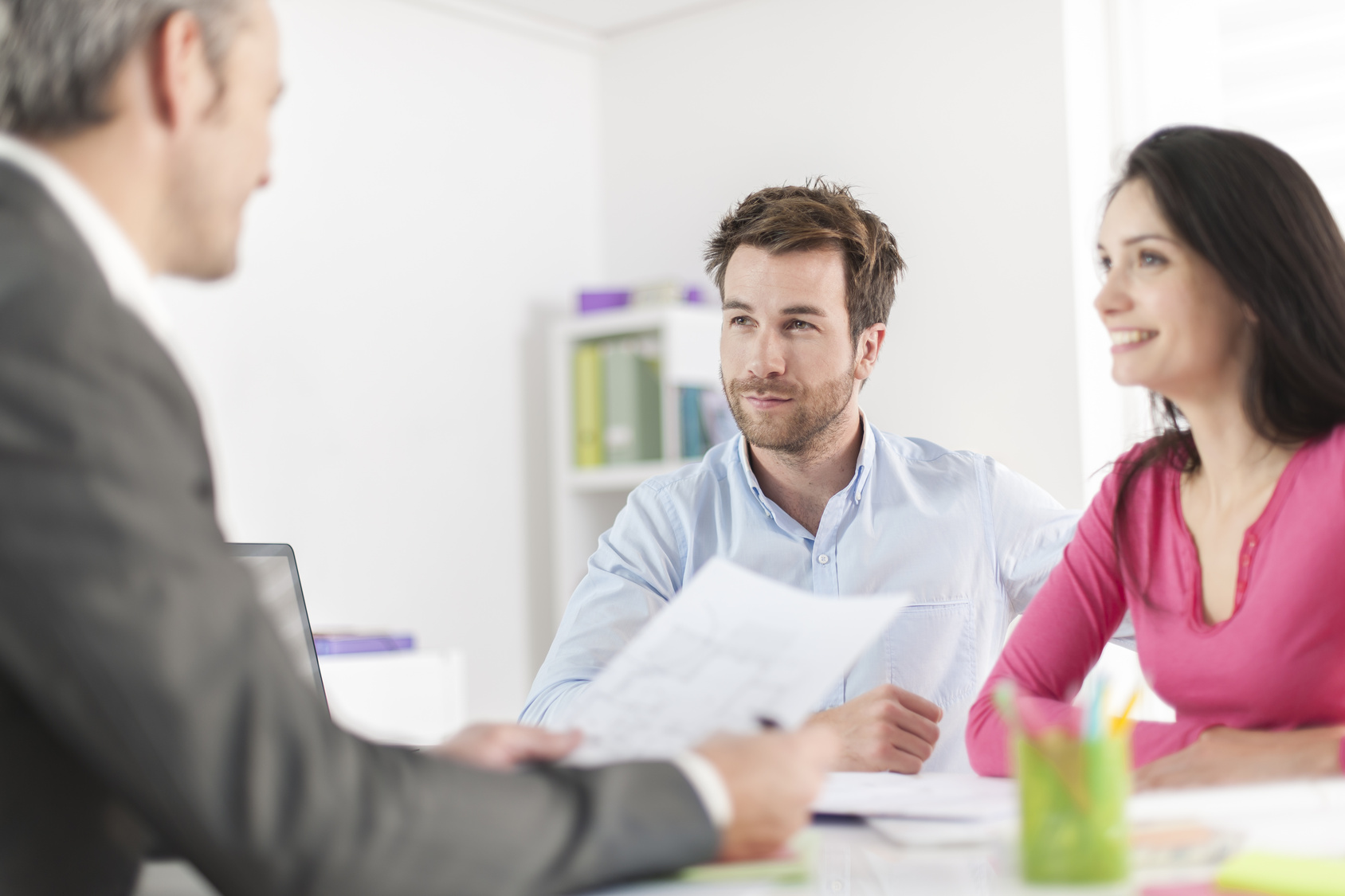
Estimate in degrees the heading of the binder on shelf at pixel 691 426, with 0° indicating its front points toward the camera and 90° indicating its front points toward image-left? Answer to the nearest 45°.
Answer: approximately 0°

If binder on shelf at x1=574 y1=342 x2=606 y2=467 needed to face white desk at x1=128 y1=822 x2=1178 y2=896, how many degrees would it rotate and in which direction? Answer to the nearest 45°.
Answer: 0° — it already faces it

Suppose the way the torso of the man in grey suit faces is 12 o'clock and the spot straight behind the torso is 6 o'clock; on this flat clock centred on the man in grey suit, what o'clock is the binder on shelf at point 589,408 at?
The binder on shelf is roughly at 11 o'clock from the man in grey suit.

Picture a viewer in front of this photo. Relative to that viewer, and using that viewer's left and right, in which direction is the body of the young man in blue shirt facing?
facing the viewer

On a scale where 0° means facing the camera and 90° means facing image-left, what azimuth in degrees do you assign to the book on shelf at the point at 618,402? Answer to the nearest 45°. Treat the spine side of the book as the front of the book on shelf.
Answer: approximately 0°

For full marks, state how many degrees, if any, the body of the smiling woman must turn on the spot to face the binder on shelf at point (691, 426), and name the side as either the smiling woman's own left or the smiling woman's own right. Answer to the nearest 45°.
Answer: approximately 90° to the smiling woman's own right

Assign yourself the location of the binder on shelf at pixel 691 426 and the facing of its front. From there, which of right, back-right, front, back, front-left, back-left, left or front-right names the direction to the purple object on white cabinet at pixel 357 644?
front-right

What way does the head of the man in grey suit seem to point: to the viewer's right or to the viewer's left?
to the viewer's right

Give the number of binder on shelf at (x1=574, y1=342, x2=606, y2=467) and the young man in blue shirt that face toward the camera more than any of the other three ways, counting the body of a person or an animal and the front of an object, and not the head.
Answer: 2

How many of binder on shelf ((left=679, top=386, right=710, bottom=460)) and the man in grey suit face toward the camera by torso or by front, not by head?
1

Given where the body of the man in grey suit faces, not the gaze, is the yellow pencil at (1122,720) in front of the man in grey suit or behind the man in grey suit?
in front

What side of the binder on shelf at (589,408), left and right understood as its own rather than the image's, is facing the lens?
front

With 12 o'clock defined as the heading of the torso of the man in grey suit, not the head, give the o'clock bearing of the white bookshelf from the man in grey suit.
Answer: The white bookshelf is roughly at 11 o'clock from the man in grey suit.

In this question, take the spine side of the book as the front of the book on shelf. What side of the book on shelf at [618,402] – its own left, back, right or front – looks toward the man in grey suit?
front
